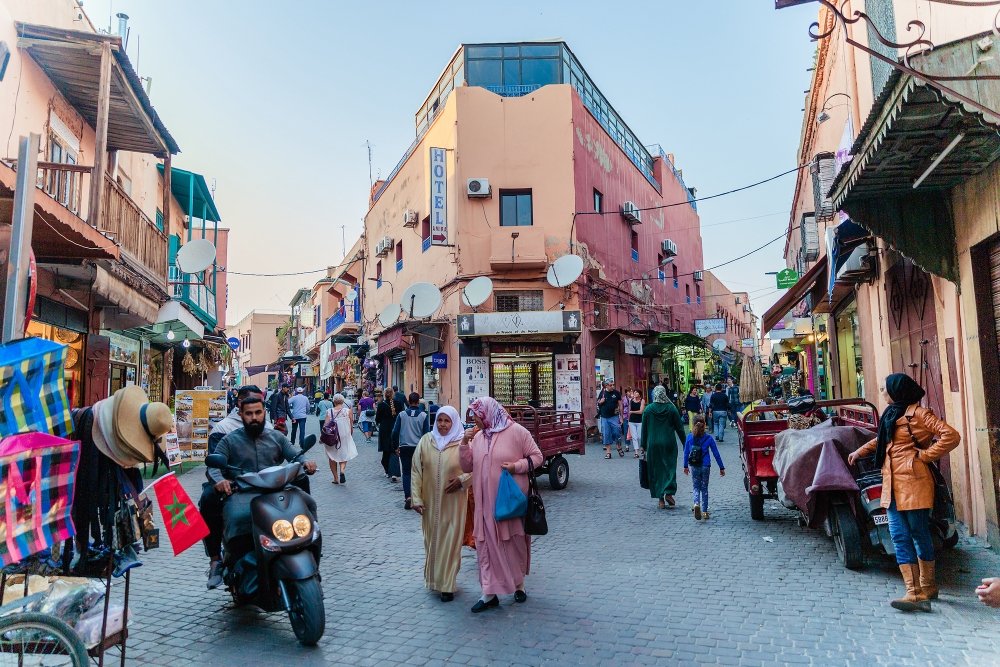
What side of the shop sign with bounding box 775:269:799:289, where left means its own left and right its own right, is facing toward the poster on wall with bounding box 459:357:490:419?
right

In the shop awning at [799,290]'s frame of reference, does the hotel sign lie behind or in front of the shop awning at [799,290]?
in front

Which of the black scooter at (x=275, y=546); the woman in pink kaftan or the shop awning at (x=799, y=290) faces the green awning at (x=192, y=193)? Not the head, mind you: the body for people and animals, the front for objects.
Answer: the shop awning

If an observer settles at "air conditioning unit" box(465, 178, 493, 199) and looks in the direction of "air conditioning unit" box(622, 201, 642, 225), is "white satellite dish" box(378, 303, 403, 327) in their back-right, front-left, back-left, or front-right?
back-left

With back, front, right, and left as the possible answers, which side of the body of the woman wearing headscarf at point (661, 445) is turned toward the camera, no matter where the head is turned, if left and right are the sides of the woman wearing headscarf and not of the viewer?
back

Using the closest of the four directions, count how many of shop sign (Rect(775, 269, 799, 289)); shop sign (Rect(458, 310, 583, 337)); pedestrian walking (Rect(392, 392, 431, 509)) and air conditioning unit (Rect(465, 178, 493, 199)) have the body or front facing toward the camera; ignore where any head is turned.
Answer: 3

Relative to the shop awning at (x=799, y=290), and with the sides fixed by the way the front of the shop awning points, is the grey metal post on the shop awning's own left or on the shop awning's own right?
on the shop awning's own left

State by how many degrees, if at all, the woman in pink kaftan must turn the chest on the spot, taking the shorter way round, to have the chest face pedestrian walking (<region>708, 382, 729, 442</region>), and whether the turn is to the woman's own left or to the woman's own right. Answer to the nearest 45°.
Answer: approximately 180°
